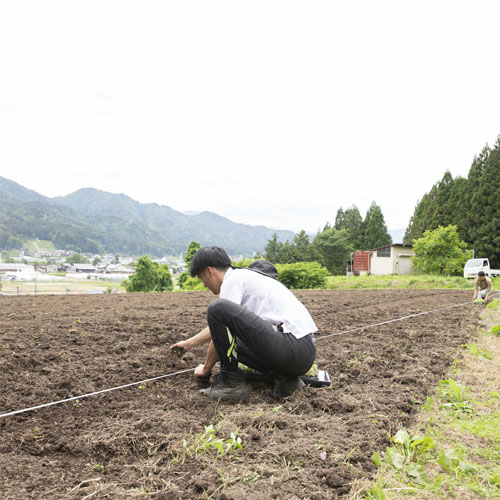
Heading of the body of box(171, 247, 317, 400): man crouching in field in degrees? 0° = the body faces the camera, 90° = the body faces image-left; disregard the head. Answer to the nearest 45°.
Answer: approximately 90°

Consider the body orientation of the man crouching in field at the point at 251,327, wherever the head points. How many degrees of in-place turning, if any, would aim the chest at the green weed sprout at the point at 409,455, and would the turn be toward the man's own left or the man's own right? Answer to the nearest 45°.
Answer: approximately 135° to the man's own left

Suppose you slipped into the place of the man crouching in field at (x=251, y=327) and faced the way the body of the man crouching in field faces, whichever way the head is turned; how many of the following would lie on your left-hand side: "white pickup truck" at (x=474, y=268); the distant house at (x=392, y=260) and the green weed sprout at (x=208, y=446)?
1

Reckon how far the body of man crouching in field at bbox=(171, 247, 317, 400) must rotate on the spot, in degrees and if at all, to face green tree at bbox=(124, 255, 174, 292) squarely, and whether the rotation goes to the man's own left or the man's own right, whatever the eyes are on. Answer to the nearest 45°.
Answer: approximately 90° to the man's own right

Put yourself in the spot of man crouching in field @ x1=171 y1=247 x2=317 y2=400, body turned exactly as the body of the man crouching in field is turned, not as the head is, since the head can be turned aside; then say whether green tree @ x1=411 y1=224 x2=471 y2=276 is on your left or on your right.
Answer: on your right

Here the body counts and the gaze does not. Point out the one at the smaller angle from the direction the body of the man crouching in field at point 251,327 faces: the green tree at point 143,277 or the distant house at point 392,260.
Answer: the green tree

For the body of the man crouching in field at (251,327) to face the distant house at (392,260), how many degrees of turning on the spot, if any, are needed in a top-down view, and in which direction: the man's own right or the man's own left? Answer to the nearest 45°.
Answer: approximately 90° to the man's own right

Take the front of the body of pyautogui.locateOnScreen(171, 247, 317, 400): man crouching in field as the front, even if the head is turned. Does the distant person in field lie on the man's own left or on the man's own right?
on the man's own right

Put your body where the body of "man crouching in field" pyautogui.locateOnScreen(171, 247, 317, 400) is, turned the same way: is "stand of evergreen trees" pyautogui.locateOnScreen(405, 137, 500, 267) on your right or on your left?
on your right
